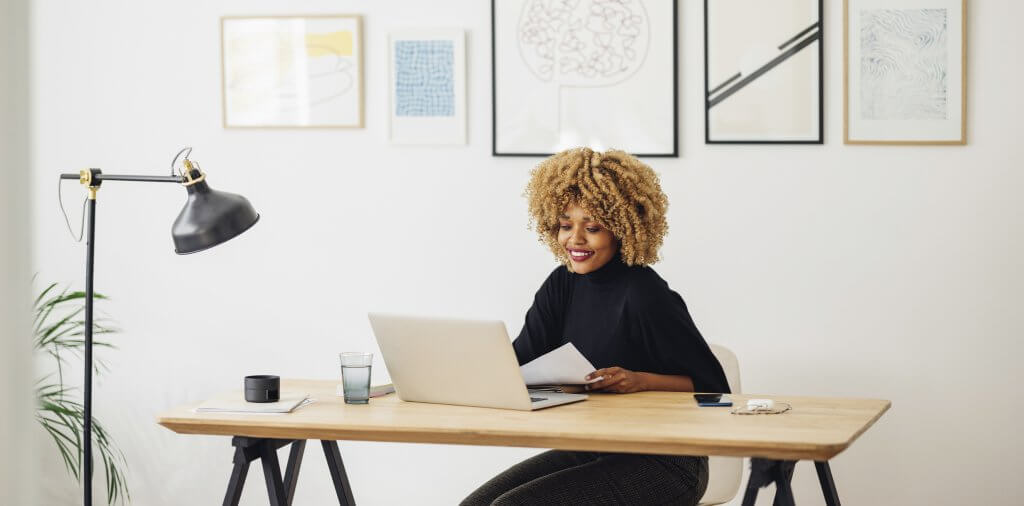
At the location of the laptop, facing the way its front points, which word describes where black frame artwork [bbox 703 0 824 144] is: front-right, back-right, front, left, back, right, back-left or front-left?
front

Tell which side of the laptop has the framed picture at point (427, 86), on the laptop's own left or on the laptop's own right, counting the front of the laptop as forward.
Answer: on the laptop's own left

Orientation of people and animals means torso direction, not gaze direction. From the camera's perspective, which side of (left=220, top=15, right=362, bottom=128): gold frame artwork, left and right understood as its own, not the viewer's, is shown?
front

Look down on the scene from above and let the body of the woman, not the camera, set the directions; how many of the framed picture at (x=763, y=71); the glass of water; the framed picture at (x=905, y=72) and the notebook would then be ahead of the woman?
2

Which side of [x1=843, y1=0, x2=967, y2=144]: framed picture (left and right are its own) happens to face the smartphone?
front

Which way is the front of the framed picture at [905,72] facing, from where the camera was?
facing the viewer

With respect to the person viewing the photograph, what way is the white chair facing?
facing the viewer and to the left of the viewer

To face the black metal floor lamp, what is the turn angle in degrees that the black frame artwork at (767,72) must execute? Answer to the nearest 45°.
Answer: approximately 45° to its right

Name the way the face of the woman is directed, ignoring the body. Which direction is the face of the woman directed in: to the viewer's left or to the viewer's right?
to the viewer's left

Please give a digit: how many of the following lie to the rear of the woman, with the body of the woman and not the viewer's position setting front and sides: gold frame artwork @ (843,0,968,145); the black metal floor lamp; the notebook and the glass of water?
1

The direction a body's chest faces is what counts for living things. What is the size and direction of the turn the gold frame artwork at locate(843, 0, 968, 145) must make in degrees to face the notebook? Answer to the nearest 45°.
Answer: approximately 45° to its right

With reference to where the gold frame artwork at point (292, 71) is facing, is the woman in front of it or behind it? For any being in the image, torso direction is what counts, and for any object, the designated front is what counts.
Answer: in front

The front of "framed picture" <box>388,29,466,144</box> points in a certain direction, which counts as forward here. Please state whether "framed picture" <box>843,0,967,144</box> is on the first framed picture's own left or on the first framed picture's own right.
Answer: on the first framed picture's own left

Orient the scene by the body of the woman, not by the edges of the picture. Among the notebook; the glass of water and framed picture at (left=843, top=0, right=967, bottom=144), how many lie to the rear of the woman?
1

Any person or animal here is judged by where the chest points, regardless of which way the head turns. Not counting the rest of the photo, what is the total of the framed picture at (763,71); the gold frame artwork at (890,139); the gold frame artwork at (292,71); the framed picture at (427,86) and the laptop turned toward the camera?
4

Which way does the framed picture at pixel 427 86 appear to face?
toward the camera
